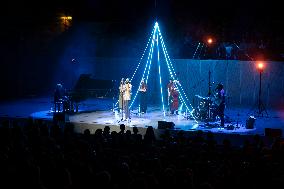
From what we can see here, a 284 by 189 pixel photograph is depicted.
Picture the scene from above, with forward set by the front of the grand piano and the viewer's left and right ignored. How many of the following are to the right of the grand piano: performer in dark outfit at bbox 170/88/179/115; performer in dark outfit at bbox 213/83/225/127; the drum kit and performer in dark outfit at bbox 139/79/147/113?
0

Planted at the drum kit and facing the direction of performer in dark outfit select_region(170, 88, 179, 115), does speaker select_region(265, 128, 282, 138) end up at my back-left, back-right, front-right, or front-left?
back-left

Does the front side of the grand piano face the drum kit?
no

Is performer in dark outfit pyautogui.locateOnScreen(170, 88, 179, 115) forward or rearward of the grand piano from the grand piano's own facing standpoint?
rearward

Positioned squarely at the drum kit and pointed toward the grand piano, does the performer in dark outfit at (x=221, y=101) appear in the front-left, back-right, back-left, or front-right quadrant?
back-left

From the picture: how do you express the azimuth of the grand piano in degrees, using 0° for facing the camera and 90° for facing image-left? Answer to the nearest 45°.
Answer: approximately 90°

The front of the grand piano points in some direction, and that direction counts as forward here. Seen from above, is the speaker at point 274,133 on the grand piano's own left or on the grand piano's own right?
on the grand piano's own left

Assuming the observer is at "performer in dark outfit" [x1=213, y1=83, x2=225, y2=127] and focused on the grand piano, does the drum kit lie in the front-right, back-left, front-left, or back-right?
front-right

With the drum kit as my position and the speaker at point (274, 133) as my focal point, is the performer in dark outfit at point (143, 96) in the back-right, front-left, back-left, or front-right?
back-right

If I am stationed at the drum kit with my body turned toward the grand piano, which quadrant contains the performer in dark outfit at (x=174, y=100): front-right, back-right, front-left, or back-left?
front-right

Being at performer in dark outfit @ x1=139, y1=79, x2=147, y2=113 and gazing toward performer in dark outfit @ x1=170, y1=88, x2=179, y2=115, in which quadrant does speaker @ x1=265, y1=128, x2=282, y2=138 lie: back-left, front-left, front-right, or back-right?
front-right

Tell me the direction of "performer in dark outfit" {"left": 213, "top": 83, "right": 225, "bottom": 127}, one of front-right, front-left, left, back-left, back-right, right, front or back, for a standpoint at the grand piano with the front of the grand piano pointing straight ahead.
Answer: back-left

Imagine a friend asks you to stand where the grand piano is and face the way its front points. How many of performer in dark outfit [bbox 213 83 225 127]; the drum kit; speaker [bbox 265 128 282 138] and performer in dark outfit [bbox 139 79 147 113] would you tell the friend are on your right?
0
